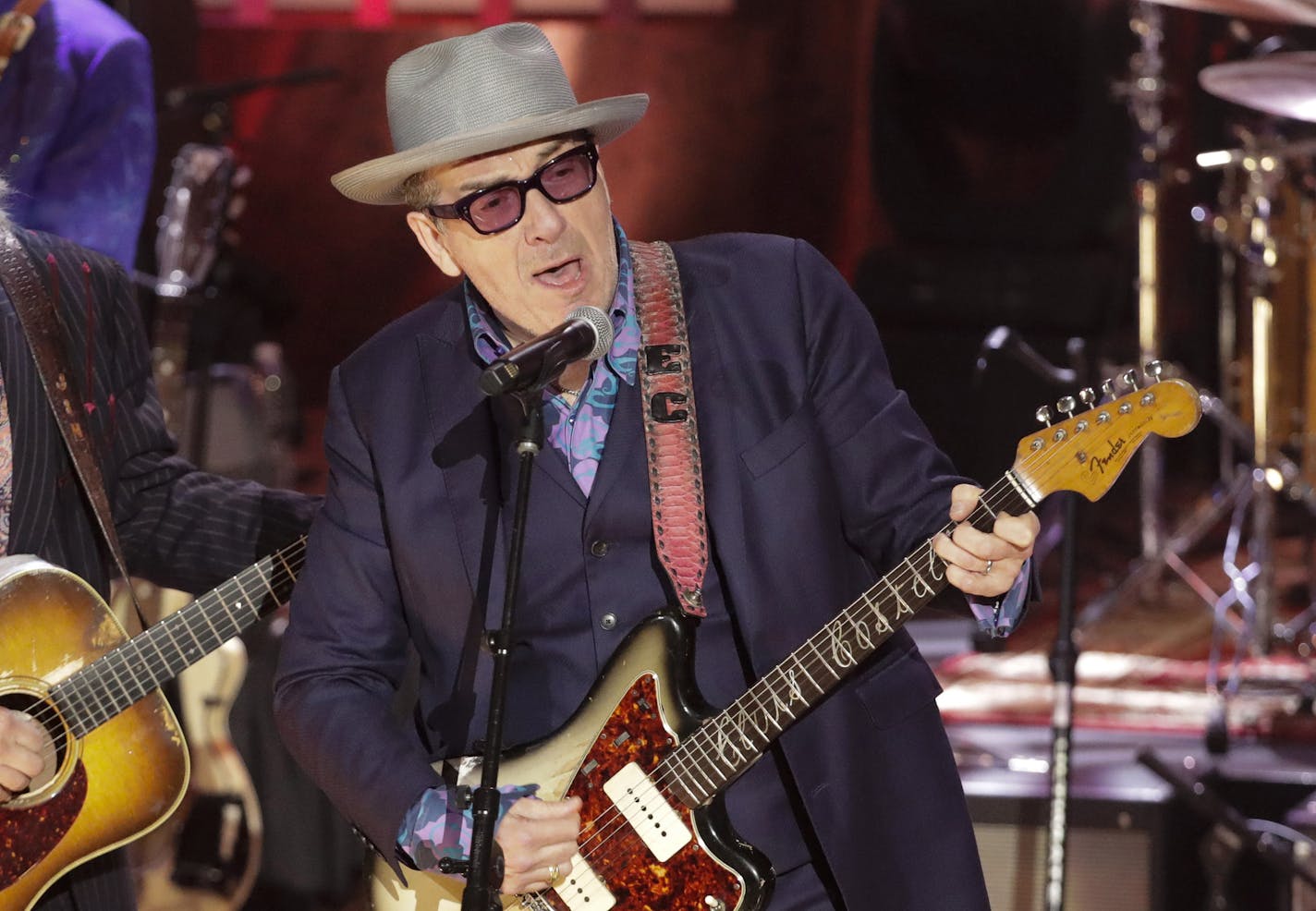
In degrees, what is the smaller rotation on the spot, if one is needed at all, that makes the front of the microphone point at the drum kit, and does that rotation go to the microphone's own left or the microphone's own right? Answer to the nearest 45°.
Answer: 0° — it already faces it

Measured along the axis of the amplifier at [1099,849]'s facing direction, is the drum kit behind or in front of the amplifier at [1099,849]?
behind

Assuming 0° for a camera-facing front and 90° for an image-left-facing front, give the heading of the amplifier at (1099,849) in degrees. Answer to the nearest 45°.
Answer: approximately 45°

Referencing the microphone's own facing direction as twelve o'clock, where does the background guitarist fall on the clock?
The background guitarist is roughly at 9 o'clock from the microphone.

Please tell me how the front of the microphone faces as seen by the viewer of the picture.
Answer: facing away from the viewer and to the right of the viewer

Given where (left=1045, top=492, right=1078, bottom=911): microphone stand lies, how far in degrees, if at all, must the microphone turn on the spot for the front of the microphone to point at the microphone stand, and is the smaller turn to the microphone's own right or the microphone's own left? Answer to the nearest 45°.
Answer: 0° — it already faces it

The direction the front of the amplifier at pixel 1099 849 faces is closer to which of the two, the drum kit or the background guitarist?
the background guitarist

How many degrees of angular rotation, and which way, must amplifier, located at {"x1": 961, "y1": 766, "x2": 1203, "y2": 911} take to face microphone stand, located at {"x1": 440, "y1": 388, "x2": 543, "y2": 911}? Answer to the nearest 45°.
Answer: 0° — it already faces it

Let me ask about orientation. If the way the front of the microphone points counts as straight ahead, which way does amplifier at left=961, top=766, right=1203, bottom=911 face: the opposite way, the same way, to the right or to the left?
the opposite way
